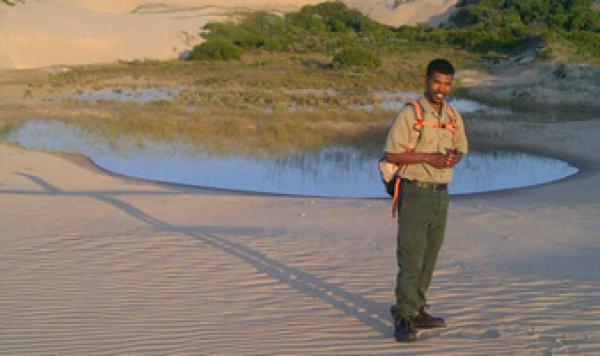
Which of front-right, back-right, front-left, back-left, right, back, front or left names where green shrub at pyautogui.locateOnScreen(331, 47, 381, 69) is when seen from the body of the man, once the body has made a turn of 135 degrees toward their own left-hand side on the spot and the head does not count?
front

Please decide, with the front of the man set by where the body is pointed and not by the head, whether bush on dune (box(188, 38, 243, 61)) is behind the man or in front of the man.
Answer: behind

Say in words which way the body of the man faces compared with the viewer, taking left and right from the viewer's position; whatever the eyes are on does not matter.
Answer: facing the viewer and to the right of the viewer
